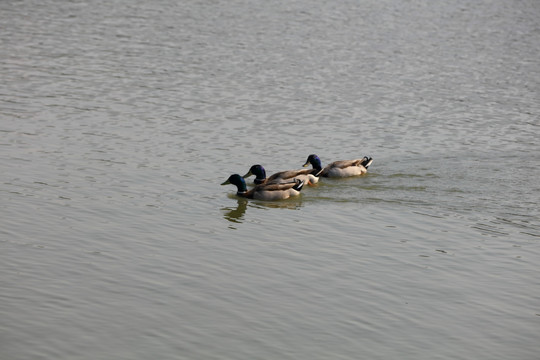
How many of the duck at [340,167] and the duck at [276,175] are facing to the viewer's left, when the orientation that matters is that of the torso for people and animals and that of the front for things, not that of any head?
2

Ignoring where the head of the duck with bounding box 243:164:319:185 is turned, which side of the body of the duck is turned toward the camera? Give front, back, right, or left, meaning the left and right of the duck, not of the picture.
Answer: left

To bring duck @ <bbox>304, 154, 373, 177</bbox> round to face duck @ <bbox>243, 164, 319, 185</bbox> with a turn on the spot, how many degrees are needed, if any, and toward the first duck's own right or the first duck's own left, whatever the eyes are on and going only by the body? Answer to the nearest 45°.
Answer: approximately 45° to the first duck's own left

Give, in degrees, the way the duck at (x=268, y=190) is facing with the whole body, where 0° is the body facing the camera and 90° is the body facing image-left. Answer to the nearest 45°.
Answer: approximately 90°

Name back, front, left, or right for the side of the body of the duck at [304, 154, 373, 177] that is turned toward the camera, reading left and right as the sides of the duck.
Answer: left

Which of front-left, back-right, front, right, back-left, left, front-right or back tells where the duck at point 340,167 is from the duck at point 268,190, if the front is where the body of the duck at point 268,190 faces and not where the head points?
back-right

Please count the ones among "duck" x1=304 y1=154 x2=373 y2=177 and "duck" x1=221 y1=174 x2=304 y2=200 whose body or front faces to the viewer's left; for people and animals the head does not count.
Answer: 2

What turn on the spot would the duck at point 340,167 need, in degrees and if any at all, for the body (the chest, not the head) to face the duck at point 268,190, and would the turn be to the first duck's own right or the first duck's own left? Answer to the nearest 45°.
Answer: approximately 45° to the first duck's own left

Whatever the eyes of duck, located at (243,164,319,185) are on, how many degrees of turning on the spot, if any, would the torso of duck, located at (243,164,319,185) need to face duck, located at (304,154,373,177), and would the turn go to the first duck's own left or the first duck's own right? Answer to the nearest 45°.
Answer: approximately 135° to the first duck's own right
